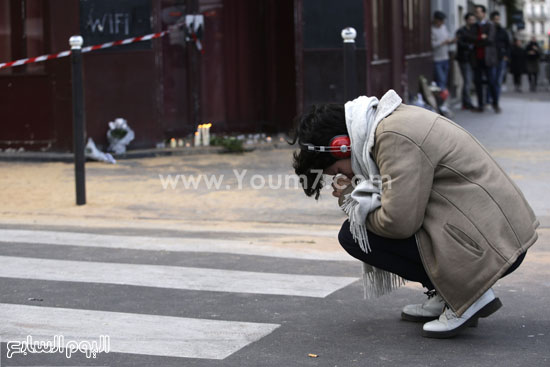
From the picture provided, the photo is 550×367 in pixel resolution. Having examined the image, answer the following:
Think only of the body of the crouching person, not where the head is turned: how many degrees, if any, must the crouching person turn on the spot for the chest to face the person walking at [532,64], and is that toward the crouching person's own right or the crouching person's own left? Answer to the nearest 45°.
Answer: approximately 90° to the crouching person's own right

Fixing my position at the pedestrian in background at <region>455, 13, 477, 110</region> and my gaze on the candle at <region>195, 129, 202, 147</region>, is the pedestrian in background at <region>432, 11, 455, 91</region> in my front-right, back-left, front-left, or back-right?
back-right

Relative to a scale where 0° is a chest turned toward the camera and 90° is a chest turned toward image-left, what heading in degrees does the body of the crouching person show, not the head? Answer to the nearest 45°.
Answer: approximately 90°

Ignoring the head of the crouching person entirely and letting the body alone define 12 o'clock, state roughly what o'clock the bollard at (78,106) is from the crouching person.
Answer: The bollard is roughly at 2 o'clock from the crouching person.

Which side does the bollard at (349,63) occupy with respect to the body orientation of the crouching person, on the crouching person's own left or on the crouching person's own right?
on the crouching person's own right

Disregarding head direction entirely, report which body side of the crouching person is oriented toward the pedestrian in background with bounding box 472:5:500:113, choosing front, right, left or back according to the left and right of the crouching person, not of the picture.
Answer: right

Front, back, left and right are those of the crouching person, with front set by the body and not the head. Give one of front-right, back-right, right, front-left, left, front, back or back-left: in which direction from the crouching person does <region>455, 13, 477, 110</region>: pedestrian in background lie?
right

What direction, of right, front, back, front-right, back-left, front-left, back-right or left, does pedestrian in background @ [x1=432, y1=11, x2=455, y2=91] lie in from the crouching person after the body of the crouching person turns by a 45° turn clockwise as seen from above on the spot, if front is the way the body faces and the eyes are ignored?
front-right

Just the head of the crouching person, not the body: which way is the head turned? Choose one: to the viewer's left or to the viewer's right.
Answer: to the viewer's left
